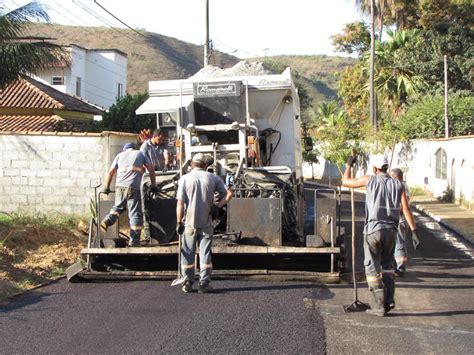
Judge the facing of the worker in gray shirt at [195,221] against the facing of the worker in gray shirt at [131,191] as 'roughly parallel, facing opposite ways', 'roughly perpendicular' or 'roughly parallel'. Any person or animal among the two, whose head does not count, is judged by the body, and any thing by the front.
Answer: roughly parallel

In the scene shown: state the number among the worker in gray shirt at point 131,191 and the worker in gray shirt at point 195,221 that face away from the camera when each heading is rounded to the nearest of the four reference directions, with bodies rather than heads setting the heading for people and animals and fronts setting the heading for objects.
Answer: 2

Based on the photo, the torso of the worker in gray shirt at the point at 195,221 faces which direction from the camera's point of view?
away from the camera

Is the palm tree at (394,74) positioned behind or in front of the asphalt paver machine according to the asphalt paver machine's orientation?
in front

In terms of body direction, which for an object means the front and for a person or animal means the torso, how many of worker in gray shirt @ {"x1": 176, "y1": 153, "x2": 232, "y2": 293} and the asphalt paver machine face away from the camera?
2

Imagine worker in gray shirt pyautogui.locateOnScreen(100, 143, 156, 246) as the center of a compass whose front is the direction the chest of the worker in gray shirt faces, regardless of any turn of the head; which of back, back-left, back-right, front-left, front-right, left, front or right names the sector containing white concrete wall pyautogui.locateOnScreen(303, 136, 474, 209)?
front-right

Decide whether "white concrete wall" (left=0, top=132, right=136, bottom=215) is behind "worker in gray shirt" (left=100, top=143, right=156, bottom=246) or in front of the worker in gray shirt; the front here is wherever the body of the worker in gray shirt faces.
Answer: in front

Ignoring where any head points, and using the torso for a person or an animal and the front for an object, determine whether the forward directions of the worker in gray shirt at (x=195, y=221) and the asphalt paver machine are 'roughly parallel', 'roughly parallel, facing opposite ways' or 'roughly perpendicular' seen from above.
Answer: roughly parallel

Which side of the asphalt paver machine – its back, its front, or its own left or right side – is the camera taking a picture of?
back

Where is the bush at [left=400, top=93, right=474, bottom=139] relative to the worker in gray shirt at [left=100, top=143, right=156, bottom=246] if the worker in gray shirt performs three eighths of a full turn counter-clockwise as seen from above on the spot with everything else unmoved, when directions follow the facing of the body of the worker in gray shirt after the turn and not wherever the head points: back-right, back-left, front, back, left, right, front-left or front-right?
back

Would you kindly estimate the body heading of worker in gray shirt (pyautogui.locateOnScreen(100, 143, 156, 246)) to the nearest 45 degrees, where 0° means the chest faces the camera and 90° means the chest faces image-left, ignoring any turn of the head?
approximately 180°

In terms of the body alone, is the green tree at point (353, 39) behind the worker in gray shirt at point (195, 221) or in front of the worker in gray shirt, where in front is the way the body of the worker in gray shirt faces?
in front
